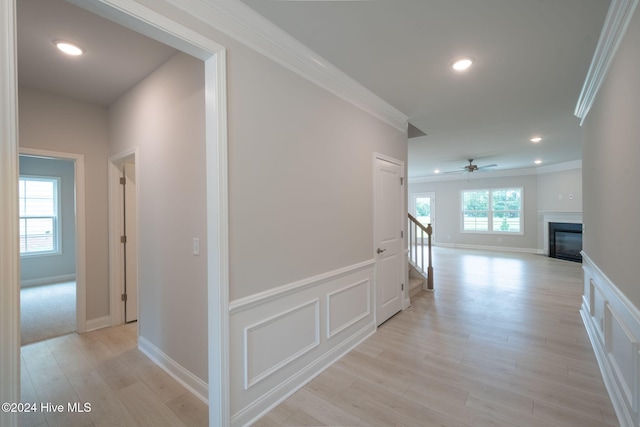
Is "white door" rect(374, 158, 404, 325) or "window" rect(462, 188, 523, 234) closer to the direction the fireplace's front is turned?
the white door

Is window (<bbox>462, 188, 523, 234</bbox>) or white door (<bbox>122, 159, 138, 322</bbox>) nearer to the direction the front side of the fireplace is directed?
the white door

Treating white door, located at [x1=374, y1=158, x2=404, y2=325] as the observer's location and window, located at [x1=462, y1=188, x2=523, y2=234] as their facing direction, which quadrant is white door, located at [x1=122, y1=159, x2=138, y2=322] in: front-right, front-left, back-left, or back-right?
back-left

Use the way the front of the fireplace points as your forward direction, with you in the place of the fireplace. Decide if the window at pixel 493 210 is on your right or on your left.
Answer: on your right

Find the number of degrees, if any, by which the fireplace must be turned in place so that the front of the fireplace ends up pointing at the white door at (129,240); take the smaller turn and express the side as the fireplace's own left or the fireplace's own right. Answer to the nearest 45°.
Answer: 0° — it already faces it
